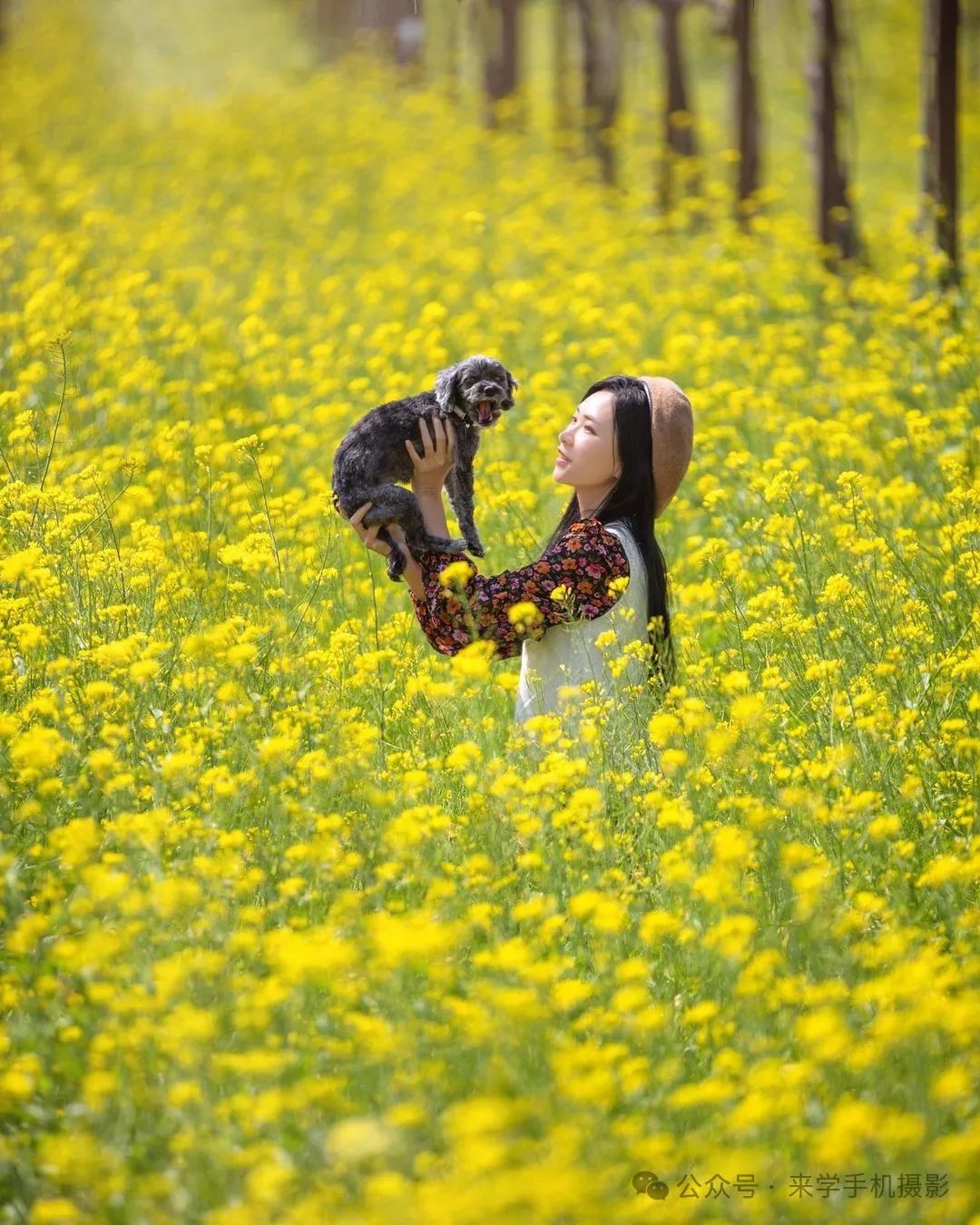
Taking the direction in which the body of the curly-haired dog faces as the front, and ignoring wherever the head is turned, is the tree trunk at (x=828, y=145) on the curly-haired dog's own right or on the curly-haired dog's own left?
on the curly-haired dog's own left

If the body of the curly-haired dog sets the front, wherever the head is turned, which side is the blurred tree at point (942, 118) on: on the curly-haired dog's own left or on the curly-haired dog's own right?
on the curly-haired dog's own left

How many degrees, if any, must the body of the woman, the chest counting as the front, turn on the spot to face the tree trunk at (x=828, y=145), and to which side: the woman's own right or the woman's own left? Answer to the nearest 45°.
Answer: approximately 90° to the woman's own right

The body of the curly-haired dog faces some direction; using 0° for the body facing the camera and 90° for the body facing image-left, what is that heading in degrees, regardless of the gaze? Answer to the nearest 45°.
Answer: approximately 270°

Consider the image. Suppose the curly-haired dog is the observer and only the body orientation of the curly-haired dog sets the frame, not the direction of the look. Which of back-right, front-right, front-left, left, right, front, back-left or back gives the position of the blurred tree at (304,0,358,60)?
left

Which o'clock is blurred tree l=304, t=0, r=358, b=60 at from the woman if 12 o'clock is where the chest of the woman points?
The blurred tree is roughly at 3 o'clock from the woman.

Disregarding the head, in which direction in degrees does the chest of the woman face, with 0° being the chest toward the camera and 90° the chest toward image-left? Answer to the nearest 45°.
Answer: approximately 90°

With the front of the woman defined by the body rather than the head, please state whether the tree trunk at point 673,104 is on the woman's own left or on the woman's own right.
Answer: on the woman's own right

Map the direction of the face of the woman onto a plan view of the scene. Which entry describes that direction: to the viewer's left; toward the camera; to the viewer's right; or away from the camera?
to the viewer's left
